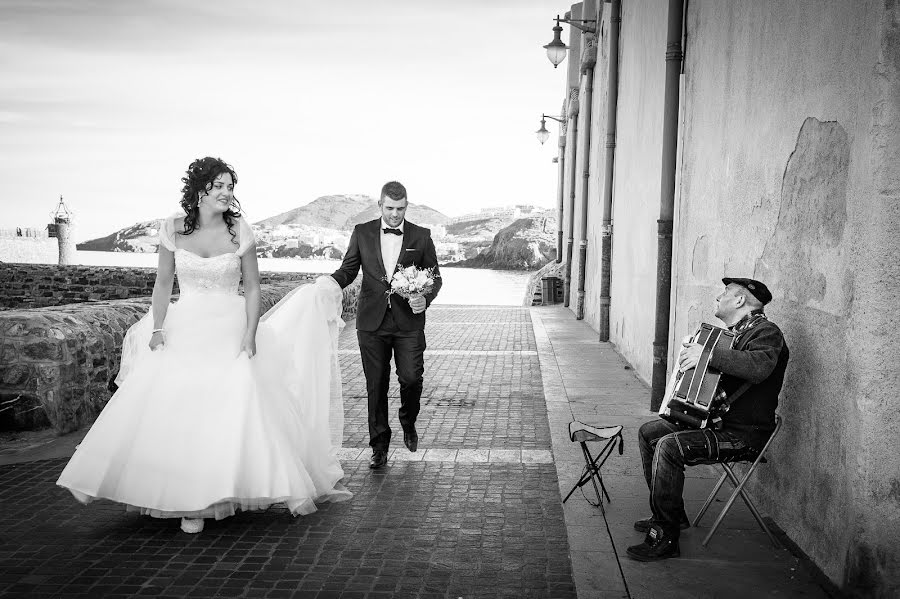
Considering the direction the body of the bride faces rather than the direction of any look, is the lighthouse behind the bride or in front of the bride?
behind

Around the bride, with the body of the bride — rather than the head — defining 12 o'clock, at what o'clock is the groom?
The groom is roughly at 8 o'clock from the bride.

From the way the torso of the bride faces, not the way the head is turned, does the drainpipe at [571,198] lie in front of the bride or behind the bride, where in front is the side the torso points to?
behind

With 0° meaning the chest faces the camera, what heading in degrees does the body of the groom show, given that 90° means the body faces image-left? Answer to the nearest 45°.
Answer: approximately 0°

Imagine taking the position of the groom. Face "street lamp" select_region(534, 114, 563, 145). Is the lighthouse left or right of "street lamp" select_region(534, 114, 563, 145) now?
left

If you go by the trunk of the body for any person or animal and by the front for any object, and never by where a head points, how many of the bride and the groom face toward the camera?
2

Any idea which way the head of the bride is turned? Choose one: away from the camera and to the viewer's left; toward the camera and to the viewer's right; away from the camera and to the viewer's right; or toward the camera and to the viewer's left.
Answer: toward the camera and to the viewer's right

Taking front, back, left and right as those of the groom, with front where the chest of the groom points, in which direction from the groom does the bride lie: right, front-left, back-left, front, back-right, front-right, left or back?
front-right

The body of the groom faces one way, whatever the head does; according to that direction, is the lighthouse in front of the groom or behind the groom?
behind

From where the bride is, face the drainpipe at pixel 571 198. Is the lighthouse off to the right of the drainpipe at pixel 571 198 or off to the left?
left

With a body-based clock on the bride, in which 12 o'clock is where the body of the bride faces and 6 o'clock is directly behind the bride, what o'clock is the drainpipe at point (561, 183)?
The drainpipe is roughly at 7 o'clock from the bride.

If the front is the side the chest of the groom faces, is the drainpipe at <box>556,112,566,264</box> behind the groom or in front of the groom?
behind
